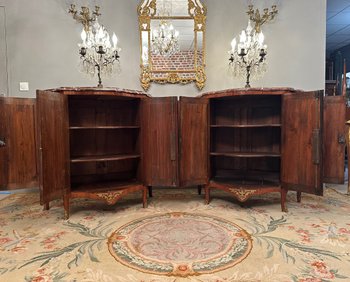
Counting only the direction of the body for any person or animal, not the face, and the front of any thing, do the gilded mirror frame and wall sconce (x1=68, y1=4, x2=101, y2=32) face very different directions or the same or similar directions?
same or similar directions

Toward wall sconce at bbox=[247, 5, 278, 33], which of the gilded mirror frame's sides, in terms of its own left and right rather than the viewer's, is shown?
left

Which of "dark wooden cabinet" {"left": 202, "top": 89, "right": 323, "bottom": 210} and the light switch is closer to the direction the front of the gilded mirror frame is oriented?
the dark wooden cabinet

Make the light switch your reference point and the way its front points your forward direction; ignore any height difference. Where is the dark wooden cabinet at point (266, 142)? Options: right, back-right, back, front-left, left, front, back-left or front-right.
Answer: front-left

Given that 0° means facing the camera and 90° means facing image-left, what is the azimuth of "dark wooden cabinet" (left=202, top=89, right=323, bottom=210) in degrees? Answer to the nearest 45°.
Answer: approximately 45°

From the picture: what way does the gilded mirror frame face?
toward the camera

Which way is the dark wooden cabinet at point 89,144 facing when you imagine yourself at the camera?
facing the viewer and to the right of the viewer

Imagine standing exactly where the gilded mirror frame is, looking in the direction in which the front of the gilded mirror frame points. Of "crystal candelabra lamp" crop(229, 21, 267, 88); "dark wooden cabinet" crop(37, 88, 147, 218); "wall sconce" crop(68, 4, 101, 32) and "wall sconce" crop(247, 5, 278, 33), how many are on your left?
2

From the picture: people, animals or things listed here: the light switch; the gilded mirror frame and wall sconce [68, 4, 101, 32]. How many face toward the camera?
3

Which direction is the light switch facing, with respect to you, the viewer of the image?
facing the viewer
